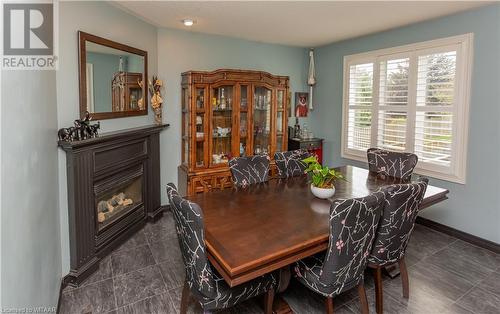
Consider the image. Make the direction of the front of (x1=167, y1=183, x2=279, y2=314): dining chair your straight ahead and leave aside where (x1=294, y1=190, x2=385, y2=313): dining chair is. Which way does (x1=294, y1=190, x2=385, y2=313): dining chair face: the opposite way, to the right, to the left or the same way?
to the left

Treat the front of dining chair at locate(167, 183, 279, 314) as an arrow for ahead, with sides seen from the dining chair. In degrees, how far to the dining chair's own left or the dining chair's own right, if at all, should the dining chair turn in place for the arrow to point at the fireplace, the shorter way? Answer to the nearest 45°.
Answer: approximately 90° to the dining chair's own left

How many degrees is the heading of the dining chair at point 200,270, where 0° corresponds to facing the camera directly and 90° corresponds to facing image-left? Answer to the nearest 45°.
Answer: approximately 225°

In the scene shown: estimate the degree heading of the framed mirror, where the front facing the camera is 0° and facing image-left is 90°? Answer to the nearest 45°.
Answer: approximately 315°

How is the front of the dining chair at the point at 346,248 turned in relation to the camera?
facing away from the viewer and to the left of the viewer

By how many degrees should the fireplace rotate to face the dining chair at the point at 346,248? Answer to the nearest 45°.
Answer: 0° — it already faces it
